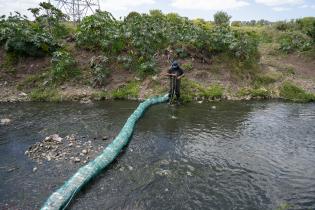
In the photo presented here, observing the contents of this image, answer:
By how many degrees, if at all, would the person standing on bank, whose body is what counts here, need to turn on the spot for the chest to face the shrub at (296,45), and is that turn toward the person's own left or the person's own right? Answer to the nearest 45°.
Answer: approximately 135° to the person's own left

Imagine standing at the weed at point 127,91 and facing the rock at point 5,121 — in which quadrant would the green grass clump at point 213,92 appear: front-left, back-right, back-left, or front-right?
back-left

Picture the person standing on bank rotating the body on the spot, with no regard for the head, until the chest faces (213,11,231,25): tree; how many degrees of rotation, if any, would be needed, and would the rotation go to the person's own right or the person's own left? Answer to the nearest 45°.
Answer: approximately 180°

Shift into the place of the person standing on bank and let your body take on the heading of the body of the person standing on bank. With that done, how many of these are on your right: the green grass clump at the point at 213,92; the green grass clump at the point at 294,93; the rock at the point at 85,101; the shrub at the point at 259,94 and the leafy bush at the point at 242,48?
1

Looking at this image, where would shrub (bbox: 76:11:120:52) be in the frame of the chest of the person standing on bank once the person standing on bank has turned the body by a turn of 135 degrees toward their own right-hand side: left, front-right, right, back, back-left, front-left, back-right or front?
front

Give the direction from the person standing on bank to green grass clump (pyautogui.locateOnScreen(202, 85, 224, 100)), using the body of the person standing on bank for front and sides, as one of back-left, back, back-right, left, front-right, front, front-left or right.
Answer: back-left

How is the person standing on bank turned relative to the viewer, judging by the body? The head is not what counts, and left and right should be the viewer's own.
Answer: facing the viewer

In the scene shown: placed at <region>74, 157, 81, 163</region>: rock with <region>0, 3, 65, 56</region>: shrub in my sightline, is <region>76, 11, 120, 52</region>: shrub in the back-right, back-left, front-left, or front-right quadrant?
front-right

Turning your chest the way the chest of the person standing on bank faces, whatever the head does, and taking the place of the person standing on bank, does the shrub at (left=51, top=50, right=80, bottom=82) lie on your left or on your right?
on your right

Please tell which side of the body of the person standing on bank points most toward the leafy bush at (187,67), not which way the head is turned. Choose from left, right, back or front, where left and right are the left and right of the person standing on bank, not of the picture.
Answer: back

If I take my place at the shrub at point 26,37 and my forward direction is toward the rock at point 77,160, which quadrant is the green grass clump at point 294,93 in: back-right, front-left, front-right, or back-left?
front-left

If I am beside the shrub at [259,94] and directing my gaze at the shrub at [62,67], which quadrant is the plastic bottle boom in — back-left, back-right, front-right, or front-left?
front-left

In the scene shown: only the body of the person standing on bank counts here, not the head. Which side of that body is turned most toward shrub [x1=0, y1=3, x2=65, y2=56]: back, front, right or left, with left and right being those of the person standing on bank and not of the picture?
right

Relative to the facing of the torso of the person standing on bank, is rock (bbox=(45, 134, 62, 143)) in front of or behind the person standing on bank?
in front

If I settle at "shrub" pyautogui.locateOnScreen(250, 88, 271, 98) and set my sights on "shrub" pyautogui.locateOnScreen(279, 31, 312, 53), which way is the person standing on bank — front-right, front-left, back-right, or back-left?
back-left

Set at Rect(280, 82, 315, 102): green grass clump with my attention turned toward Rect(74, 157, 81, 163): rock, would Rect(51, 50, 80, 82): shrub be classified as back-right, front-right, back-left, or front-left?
front-right

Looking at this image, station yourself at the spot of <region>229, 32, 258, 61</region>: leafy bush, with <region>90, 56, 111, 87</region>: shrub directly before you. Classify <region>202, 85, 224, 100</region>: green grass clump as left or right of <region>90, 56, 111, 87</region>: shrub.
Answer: left
